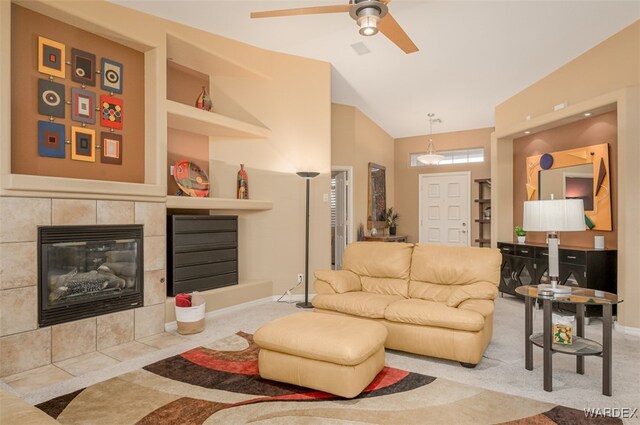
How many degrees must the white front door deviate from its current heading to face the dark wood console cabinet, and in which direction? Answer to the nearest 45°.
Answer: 0° — it already faces it

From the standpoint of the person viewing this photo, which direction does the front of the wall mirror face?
facing the viewer and to the left of the viewer

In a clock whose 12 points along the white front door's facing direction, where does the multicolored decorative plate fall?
The multicolored decorative plate is roughly at 1 o'clock from the white front door.

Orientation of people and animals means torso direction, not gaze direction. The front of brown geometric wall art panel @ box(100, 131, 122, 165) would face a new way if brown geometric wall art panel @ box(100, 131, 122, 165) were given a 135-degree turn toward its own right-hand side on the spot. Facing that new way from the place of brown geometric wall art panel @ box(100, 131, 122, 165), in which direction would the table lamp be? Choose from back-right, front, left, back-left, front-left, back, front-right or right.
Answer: back-left

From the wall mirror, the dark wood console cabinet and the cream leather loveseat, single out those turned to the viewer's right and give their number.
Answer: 0

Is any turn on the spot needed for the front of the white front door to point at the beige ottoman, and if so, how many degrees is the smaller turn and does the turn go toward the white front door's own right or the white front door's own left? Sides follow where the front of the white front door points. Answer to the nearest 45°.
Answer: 0° — it already faces it

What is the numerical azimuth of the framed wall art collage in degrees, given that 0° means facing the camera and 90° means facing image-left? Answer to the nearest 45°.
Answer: approximately 315°

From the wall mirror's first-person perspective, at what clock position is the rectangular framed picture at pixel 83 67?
The rectangular framed picture is roughly at 12 o'clock from the wall mirror.

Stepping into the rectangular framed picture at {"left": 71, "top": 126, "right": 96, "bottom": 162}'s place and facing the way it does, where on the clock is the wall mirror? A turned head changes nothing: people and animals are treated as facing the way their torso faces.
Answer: The wall mirror is roughly at 11 o'clock from the rectangular framed picture.

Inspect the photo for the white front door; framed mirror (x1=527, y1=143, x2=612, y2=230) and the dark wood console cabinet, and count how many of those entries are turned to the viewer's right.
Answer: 0

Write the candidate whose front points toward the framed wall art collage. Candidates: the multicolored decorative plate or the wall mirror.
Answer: the wall mirror

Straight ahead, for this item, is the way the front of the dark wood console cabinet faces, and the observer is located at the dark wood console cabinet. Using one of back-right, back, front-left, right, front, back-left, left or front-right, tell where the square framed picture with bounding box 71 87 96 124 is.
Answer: front

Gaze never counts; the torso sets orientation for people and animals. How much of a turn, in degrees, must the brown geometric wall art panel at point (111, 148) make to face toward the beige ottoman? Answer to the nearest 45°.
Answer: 0° — it already faces it
